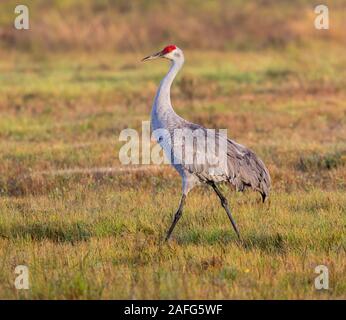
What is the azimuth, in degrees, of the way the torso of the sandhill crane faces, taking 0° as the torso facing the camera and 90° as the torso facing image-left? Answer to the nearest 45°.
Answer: approximately 90°
